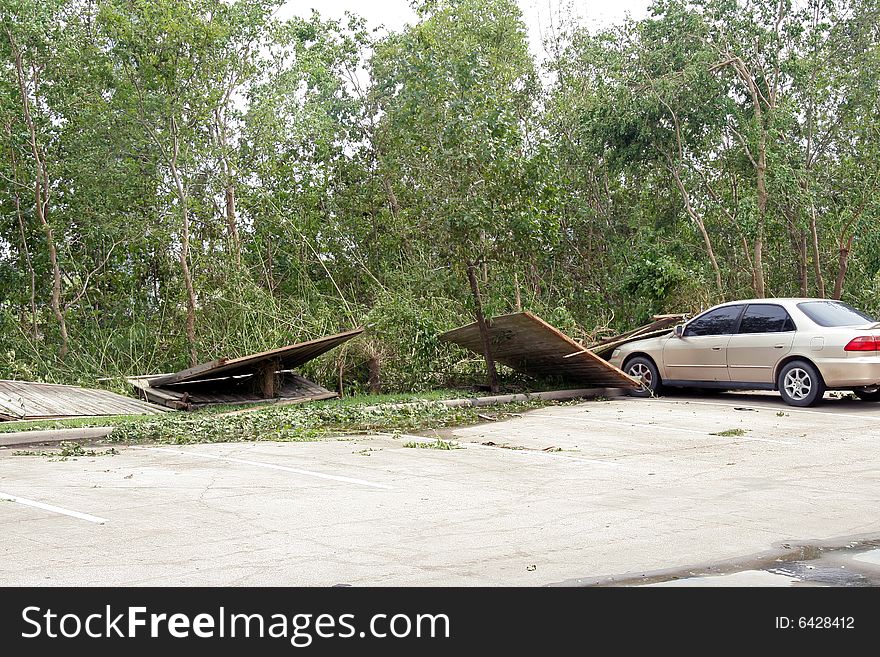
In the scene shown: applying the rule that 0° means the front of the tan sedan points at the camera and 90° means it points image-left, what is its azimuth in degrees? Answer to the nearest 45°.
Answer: approximately 135°

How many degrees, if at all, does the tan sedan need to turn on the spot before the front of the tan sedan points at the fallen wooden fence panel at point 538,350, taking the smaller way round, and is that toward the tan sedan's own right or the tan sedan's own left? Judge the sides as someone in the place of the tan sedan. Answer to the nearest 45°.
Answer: approximately 45° to the tan sedan's own left

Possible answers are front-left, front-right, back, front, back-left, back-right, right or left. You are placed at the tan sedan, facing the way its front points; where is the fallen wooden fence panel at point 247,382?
front-left

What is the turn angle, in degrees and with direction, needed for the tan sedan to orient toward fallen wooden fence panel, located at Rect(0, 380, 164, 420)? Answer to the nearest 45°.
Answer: approximately 45° to its left

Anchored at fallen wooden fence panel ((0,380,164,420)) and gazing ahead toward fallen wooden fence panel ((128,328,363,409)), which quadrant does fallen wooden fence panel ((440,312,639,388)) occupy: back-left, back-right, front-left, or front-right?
front-right

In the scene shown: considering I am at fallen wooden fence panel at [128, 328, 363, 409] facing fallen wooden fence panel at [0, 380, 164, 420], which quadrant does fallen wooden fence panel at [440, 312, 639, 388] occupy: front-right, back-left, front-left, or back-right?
back-left
